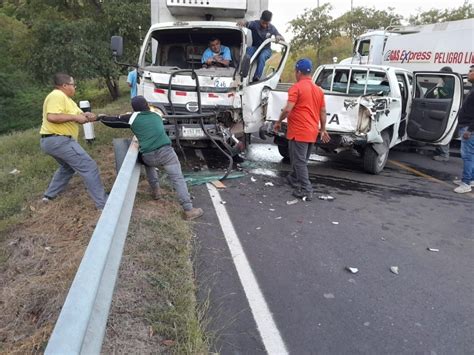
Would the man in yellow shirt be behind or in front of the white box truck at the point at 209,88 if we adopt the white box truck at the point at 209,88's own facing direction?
in front

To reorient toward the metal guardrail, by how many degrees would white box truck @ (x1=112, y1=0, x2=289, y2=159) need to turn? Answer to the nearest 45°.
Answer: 0° — it already faces it

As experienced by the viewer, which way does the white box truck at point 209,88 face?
facing the viewer

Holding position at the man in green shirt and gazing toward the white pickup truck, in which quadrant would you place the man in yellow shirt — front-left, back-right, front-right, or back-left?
back-left

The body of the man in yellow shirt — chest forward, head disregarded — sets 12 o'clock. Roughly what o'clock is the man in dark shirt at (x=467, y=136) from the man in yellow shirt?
The man in dark shirt is roughly at 12 o'clock from the man in yellow shirt.

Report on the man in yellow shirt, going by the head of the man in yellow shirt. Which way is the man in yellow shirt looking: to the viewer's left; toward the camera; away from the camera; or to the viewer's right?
to the viewer's right

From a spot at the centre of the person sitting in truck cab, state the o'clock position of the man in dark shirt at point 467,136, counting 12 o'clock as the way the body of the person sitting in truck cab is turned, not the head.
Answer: The man in dark shirt is roughly at 10 o'clock from the person sitting in truck cab.

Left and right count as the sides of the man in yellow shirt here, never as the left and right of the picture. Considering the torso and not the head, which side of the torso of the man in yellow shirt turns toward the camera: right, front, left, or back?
right

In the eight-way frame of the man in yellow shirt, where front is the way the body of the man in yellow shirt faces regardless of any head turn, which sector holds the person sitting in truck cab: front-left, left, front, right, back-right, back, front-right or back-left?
front-left

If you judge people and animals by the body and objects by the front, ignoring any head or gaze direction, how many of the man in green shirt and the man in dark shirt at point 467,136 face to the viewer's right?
0

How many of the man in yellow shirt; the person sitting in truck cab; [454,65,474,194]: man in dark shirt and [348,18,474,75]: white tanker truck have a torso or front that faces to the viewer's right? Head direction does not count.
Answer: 1

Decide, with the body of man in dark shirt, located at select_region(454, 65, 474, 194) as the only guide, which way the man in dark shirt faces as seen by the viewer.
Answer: to the viewer's left

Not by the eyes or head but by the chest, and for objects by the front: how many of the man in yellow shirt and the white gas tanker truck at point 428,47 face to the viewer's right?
1

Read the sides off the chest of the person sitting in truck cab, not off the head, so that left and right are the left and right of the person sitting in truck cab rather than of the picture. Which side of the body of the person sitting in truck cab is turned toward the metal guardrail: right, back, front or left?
front
